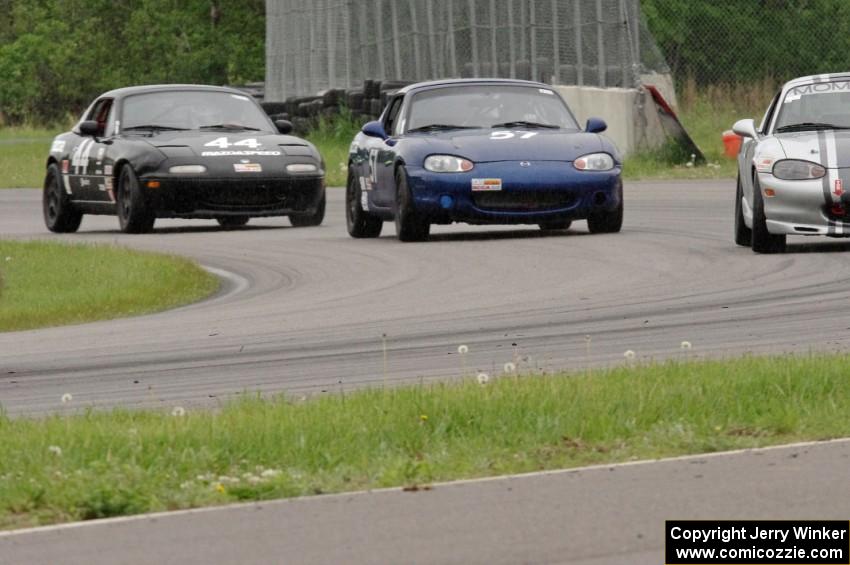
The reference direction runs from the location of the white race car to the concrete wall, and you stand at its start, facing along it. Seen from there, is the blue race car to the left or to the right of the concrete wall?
left

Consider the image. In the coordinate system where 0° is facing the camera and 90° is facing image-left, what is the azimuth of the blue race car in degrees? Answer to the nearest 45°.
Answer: approximately 0°

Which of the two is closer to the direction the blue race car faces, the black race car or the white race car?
the white race car

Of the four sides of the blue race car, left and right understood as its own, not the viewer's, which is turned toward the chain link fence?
back

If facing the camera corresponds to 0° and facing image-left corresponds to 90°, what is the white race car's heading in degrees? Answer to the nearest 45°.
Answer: approximately 0°

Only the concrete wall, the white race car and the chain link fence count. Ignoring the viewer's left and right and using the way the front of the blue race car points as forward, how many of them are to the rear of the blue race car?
2

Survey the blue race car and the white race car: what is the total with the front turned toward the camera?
2

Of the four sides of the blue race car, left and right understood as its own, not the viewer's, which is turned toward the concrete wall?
back

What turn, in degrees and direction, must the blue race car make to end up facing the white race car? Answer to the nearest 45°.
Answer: approximately 45° to its left

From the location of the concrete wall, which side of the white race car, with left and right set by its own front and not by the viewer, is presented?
back
